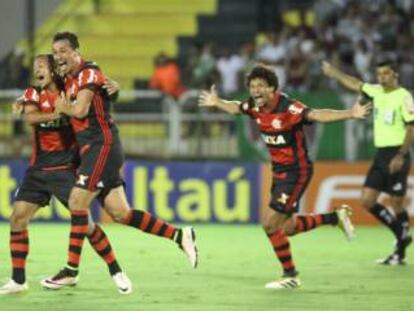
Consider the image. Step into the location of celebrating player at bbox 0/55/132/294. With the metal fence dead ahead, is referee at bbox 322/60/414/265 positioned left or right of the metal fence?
right

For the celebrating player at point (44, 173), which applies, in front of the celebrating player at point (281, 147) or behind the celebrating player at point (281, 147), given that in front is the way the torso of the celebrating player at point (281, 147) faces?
in front

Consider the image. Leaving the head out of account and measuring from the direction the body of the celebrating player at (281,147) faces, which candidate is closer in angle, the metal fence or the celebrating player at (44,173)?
the celebrating player

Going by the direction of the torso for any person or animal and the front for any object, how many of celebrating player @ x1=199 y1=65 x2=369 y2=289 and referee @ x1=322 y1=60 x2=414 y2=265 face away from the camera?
0

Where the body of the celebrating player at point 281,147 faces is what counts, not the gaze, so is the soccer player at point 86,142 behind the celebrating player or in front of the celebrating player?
in front

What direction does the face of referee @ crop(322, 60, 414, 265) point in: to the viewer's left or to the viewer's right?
to the viewer's left

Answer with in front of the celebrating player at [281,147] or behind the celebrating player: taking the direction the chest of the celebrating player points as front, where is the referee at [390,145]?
behind

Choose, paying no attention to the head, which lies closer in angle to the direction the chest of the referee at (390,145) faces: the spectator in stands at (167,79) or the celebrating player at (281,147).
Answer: the celebrating player
